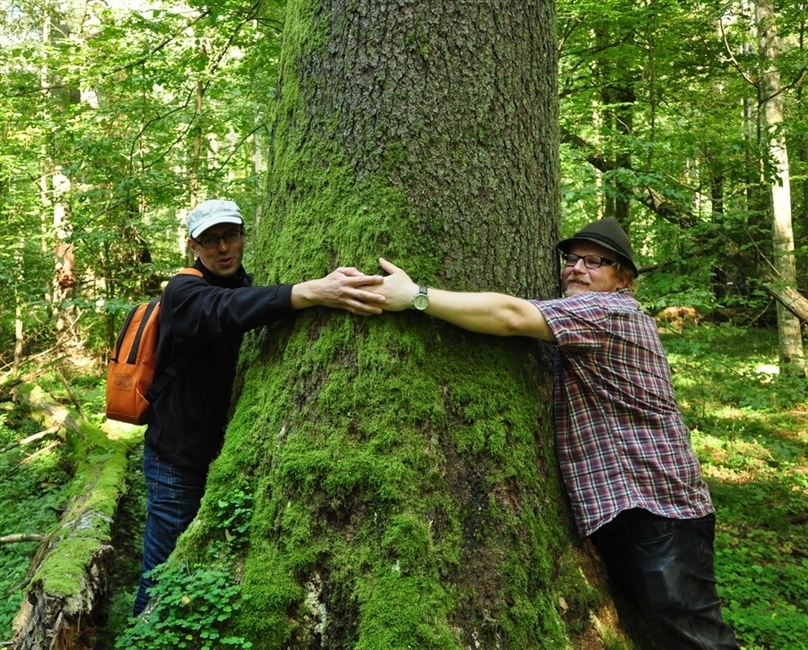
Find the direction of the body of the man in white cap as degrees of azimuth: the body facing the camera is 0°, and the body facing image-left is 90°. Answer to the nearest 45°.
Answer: approximately 270°

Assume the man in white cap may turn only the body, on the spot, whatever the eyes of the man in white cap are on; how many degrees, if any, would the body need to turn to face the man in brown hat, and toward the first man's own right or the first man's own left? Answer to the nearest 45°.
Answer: approximately 45° to the first man's own right

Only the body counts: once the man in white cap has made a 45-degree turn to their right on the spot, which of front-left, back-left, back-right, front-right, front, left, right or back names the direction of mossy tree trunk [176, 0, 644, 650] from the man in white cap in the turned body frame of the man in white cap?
front

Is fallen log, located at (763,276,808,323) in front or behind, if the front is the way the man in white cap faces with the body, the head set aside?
in front

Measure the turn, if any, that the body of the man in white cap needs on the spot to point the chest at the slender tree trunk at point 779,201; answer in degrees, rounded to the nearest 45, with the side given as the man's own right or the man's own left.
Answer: approximately 45° to the man's own left
